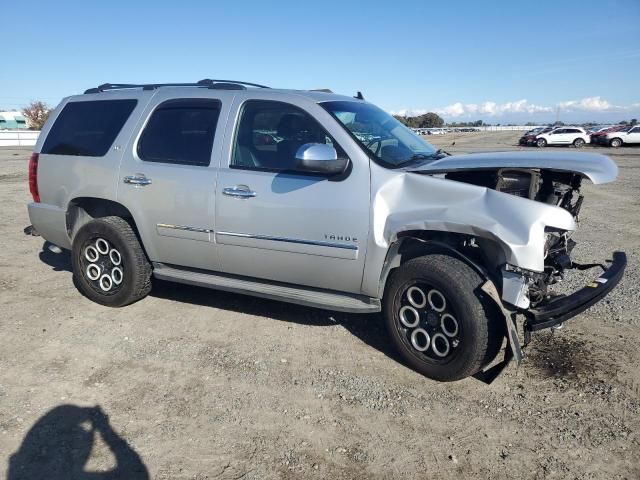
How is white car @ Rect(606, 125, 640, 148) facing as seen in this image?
to the viewer's left

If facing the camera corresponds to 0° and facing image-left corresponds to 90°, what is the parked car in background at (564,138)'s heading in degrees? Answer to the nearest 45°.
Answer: approximately 90°

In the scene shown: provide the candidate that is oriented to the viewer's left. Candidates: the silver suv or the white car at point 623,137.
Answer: the white car

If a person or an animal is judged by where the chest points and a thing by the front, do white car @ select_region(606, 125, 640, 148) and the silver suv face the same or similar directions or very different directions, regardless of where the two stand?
very different directions

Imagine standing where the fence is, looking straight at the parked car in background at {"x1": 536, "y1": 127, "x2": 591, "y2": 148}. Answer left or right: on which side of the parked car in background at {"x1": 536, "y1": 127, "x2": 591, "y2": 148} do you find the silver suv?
right

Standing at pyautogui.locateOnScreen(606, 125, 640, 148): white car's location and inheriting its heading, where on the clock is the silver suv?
The silver suv is roughly at 9 o'clock from the white car.

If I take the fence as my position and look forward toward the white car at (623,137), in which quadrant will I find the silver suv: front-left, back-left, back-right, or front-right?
front-right

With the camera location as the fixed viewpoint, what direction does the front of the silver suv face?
facing the viewer and to the right of the viewer

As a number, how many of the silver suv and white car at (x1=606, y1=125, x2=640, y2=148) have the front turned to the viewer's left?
1

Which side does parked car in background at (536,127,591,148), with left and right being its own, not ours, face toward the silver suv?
left

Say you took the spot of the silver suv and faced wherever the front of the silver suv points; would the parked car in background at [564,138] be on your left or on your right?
on your left

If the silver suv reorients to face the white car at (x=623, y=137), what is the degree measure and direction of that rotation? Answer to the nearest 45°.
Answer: approximately 90° to its left

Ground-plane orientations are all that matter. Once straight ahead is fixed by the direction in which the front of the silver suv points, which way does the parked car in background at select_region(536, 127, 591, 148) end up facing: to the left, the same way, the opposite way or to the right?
the opposite way

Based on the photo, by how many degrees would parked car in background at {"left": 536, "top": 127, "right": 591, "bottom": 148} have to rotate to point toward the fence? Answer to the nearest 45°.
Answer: approximately 45° to its left

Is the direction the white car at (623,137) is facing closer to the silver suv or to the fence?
the fence

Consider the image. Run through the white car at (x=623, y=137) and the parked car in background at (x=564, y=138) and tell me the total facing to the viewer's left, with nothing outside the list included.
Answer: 2
